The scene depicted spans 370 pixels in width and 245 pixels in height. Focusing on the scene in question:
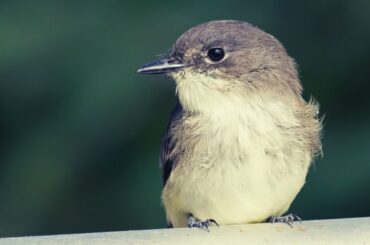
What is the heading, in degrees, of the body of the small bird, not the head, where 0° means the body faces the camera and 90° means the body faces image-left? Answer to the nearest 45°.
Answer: approximately 0°
